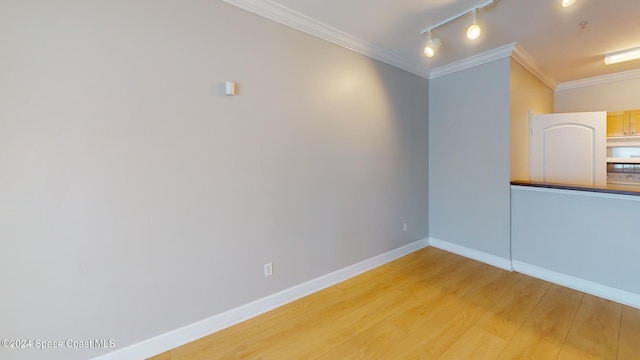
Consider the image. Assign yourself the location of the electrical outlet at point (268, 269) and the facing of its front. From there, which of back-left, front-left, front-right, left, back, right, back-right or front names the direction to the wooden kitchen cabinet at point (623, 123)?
left

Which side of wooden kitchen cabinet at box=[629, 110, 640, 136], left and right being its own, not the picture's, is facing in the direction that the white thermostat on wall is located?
front

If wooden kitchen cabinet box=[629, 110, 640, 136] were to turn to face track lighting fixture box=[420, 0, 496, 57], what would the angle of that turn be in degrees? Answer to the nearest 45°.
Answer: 0° — it already faces it

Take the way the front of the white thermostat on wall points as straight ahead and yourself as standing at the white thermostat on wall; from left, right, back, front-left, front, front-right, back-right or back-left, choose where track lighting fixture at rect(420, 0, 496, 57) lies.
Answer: left

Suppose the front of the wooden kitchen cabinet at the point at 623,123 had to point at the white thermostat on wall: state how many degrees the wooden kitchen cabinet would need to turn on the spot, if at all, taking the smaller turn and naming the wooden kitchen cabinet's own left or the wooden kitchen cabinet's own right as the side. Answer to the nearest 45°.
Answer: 0° — it already faces it

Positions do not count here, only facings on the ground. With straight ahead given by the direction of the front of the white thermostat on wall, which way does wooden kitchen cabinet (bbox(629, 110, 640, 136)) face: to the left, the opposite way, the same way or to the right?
to the right

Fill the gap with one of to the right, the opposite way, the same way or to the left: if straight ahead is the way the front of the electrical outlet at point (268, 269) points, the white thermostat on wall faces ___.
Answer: the same way

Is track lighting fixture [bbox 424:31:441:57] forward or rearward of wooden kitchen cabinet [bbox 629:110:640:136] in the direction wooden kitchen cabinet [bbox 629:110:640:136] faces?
forward

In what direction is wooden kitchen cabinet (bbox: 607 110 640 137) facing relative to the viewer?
toward the camera
